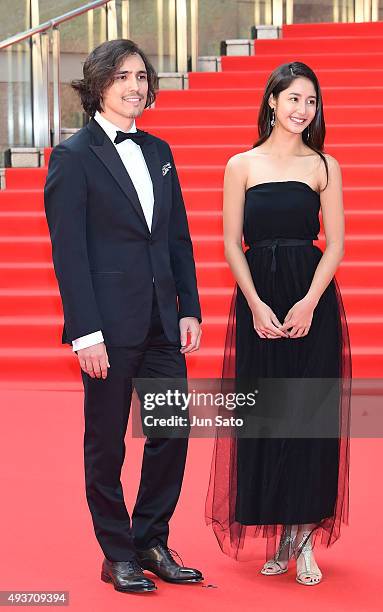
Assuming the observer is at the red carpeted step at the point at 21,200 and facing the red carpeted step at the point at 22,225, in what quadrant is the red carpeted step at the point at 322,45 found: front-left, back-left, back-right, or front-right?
back-left

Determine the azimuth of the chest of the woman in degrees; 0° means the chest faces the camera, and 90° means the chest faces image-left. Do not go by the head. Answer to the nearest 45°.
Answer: approximately 0°

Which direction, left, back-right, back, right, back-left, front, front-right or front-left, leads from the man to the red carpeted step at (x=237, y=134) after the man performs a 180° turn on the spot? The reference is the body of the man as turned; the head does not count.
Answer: front-right

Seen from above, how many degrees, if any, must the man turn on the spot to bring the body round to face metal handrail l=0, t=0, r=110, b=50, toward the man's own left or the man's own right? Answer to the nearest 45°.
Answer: approximately 135° to the man's own left

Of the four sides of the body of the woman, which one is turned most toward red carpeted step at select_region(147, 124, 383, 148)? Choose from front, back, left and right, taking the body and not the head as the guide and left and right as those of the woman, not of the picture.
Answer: back

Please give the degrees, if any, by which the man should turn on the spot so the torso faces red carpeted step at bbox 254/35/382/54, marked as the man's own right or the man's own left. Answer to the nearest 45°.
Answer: approximately 135° to the man's own left

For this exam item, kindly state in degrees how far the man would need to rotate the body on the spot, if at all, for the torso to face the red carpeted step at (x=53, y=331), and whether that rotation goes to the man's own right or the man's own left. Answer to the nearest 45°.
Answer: approximately 135° to the man's own left

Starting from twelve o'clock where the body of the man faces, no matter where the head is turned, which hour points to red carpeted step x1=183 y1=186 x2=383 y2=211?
The red carpeted step is roughly at 8 o'clock from the man.

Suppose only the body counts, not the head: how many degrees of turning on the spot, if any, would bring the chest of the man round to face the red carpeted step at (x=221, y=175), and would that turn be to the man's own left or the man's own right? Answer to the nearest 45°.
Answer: approximately 135° to the man's own left

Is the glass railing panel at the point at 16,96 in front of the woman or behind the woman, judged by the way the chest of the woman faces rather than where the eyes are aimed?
behind

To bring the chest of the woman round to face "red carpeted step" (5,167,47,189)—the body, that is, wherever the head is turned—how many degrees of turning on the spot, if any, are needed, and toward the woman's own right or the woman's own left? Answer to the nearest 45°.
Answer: approximately 180°

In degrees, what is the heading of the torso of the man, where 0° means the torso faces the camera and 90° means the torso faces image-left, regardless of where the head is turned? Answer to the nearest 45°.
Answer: approximately 315°
